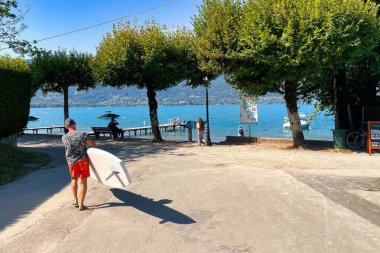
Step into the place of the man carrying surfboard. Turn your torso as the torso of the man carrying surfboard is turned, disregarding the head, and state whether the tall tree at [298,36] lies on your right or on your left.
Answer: on your right

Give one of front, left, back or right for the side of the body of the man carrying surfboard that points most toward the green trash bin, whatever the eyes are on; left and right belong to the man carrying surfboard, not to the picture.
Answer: right

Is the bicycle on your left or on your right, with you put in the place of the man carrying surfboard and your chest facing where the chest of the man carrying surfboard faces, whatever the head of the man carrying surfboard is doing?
on your right

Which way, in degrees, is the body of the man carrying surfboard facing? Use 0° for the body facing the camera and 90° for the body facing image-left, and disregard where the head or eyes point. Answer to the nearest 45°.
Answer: approximately 180°

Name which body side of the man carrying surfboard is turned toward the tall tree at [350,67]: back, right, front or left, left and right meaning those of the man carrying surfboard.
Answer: right

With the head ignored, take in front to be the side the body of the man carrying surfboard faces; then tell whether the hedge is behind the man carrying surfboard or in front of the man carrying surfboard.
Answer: in front
